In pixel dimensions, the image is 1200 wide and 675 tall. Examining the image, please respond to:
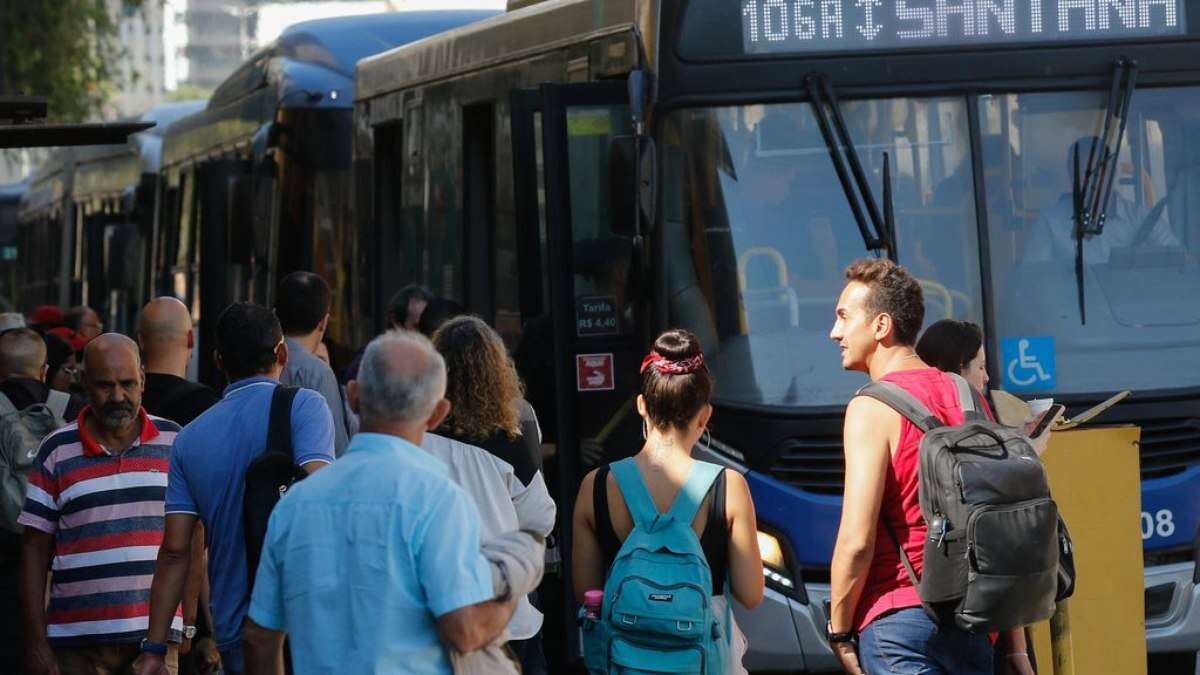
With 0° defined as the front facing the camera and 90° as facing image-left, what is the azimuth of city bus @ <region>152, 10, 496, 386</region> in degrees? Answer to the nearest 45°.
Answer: approximately 315°

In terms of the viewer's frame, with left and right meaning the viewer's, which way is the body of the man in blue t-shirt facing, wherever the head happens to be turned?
facing away from the viewer

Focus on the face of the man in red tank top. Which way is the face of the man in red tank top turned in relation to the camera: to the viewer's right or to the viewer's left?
to the viewer's left

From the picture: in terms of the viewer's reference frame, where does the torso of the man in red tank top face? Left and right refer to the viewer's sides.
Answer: facing away from the viewer and to the left of the viewer

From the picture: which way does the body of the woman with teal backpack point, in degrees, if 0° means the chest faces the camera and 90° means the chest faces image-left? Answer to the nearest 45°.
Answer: approximately 180°

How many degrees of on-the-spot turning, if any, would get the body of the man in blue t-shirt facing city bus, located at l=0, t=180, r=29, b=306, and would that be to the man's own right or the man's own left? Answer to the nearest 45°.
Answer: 0° — they already face it

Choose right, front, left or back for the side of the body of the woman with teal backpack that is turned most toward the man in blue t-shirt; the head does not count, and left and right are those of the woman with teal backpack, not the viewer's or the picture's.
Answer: left

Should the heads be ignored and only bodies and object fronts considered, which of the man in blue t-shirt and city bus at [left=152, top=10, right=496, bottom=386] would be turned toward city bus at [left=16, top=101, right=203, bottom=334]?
the man in blue t-shirt

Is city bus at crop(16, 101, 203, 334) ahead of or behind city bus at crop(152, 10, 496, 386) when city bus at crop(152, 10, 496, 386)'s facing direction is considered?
behind

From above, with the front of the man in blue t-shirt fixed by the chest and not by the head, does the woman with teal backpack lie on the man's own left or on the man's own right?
on the man's own right

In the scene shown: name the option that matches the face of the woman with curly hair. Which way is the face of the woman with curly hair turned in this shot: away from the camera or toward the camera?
away from the camera

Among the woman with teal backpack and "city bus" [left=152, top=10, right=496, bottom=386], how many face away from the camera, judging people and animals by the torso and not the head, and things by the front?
1

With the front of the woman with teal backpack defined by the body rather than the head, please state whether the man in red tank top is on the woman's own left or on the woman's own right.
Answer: on the woman's own right
